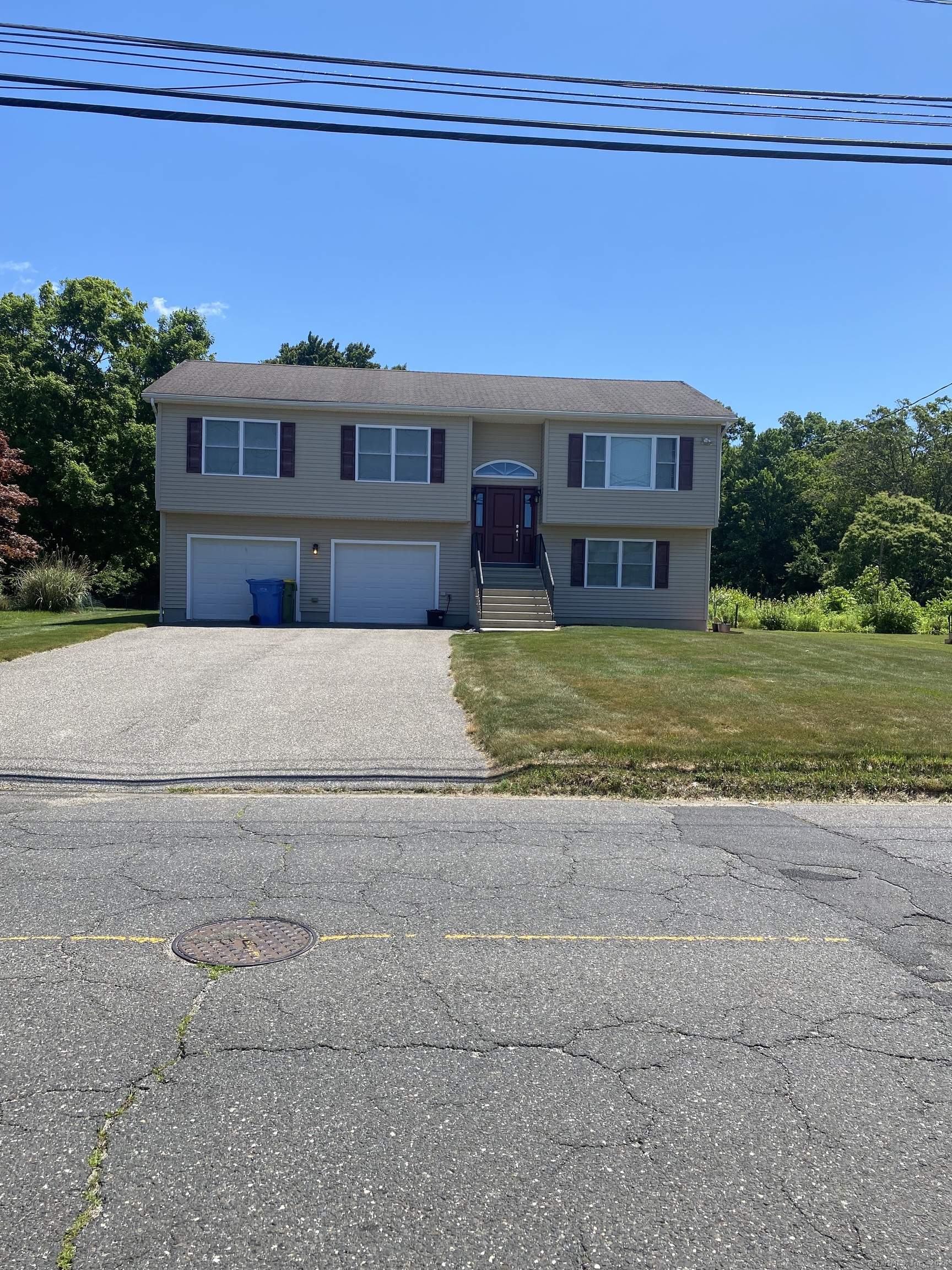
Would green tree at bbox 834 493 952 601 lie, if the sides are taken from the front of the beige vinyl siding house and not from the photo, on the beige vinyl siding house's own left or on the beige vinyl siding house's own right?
on the beige vinyl siding house's own left

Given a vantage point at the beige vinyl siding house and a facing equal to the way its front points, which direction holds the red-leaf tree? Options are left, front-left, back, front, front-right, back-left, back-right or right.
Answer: right

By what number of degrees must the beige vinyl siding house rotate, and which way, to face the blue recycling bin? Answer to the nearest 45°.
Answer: approximately 90° to its right

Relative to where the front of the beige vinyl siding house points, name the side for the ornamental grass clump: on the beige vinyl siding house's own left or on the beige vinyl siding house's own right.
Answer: on the beige vinyl siding house's own right

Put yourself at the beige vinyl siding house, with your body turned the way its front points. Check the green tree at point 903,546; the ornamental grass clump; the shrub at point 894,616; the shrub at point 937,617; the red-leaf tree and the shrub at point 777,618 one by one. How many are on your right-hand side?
2

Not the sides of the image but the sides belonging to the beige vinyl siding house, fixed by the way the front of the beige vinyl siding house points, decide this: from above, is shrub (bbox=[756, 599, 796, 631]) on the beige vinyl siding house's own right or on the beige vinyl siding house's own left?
on the beige vinyl siding house's own left

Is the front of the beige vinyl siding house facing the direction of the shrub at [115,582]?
no

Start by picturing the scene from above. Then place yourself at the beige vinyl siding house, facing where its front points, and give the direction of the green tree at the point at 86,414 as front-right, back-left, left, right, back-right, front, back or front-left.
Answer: back-right

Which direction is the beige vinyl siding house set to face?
toward the camera

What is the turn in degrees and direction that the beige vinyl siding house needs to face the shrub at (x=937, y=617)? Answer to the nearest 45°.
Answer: approximately 90° to its left
